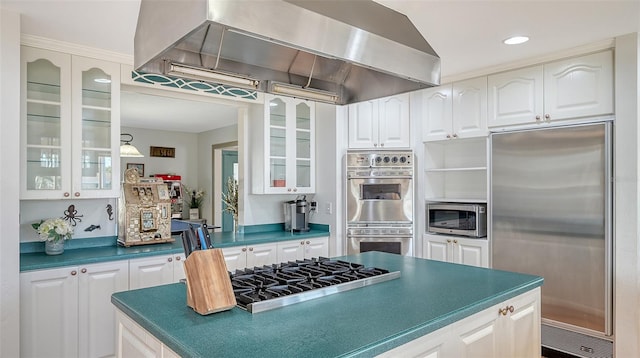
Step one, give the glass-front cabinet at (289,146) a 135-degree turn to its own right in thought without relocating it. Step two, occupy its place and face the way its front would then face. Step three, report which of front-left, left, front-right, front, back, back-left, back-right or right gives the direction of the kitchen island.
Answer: left

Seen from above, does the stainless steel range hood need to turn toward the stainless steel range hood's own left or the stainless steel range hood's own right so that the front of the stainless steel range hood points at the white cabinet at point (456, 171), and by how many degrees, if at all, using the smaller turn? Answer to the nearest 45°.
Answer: approximately 90° to the stainless steel range hood's own left

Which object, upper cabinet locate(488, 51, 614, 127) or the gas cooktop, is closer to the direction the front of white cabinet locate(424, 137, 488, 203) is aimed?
the gas cooktop

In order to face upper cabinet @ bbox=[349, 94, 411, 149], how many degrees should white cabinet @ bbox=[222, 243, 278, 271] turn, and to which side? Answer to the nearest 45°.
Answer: approximately 45° to its left

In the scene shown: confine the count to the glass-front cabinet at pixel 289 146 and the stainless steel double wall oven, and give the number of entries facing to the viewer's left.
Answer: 0

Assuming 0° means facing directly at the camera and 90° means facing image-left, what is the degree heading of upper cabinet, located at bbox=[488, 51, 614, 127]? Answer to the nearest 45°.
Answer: approximately 45°

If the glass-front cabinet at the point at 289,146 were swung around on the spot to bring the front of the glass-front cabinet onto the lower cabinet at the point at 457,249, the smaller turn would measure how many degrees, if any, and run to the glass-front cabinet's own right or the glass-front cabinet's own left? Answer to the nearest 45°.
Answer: approximately 45° to the glass-front cabinet's own left

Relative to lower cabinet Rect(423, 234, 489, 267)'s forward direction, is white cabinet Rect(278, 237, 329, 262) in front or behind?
in front

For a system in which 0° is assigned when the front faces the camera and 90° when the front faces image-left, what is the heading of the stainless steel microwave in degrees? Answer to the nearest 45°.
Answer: approximately 45°

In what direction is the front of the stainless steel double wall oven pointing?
toward the camera
